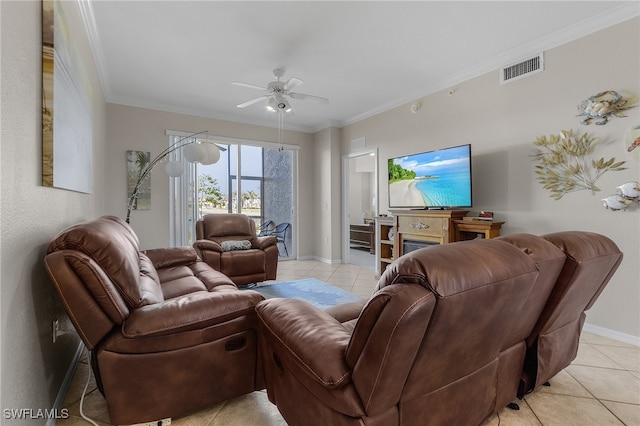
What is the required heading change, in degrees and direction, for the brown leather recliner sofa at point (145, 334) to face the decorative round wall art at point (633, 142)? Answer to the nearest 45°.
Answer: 0° — it already faces it

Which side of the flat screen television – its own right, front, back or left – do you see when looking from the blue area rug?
front

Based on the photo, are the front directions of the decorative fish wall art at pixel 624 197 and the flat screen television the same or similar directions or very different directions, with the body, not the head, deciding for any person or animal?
same or similar directions

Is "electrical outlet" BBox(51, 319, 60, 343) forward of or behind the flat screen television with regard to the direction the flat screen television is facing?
forward

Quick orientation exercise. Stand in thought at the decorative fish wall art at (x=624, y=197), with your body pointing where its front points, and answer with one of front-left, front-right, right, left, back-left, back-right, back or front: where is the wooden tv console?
right

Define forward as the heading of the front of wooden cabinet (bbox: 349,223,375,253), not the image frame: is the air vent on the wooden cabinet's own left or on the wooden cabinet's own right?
on the wooden cabinet's own left

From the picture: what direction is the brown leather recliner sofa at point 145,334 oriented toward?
to the viewer's right

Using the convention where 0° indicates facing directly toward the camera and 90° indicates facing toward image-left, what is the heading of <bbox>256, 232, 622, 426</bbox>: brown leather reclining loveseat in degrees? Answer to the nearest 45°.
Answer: approximately 135°

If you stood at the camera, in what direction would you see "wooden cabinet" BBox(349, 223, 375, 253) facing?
facing the viewer and to the left of the viewer

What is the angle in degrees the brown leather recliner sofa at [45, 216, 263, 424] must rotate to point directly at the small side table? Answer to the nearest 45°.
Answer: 0° — it already faces it

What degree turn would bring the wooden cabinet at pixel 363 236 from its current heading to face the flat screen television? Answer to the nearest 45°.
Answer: approximately 45° to its left

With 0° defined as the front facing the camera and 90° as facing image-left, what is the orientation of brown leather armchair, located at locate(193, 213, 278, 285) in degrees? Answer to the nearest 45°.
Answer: approximately 315°

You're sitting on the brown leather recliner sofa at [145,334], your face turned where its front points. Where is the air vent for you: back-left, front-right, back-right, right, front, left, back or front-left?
front
